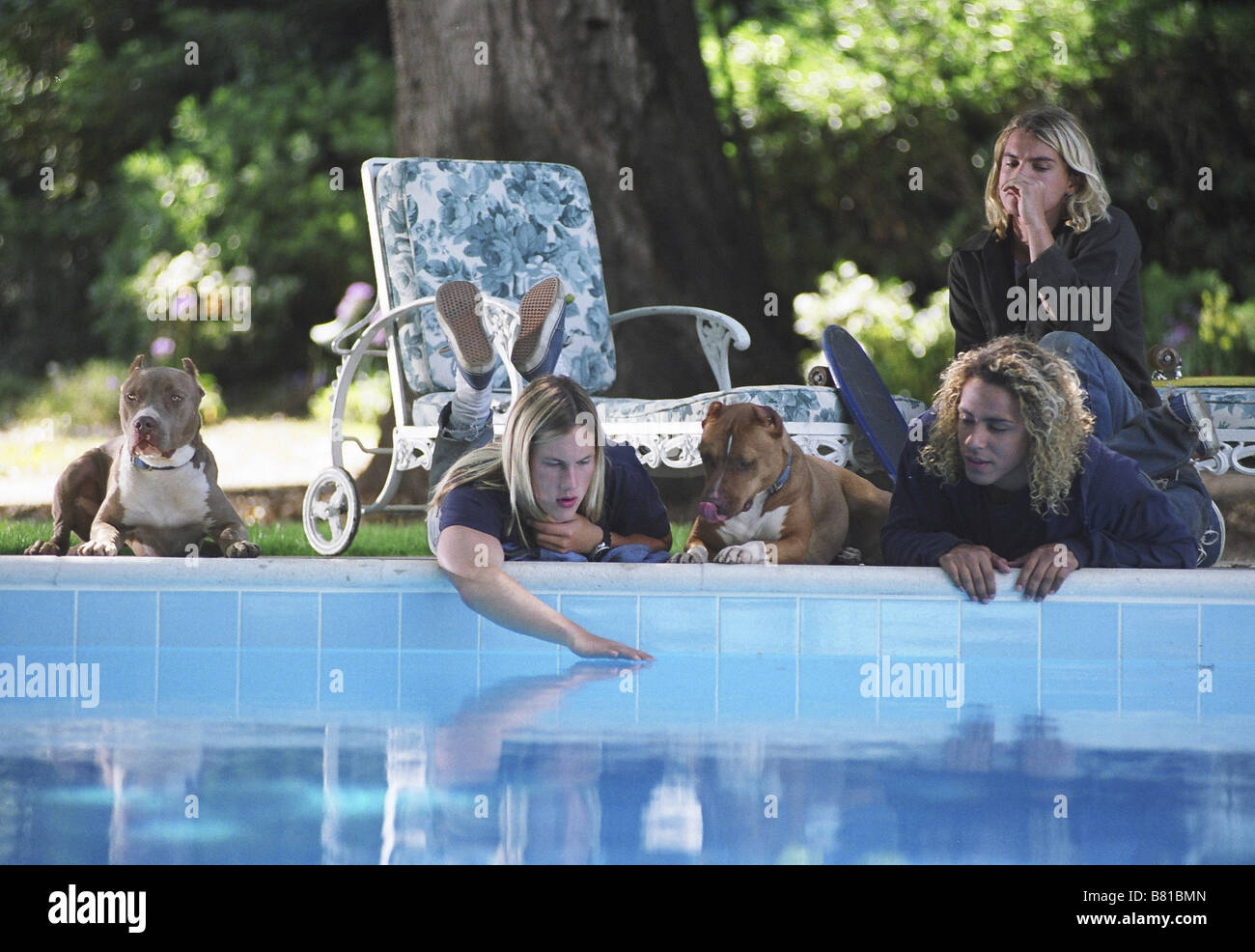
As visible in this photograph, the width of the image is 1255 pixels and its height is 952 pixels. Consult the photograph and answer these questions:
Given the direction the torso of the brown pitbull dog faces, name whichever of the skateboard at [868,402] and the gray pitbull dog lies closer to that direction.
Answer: the gray pitbull dog

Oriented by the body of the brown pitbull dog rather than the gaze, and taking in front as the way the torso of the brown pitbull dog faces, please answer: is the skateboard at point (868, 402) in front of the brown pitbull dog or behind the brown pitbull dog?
behind

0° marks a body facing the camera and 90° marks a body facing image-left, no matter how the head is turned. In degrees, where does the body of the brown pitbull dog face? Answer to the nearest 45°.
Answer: approximately 45°

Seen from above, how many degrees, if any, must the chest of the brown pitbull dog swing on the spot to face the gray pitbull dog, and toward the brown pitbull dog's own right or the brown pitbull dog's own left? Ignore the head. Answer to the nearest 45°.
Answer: approximately 45° to the brown pitbull dog's own right

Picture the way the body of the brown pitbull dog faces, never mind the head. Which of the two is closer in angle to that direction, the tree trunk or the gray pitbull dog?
the gray pitbull dog

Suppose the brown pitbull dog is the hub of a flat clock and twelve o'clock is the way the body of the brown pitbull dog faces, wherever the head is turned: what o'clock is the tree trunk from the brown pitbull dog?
The tree trunk is roughly at 4 o'clock from the brown pitbull dog.
